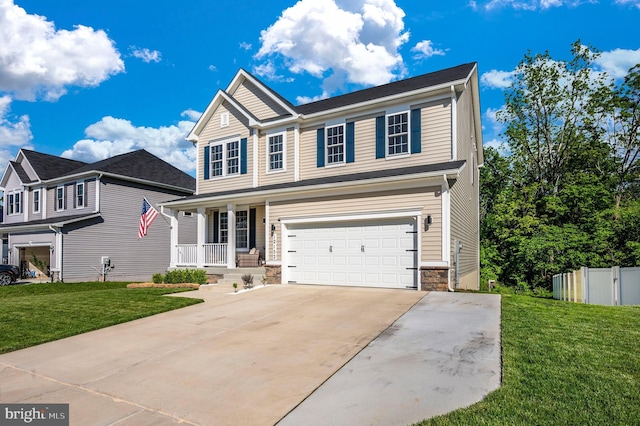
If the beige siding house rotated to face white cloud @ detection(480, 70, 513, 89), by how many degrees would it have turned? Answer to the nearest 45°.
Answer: approximately 180°

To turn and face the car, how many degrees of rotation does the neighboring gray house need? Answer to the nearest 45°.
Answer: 0° — it already faces it

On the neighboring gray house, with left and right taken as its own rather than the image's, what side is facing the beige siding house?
left

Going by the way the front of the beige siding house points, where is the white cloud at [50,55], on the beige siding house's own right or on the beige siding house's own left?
on the beige siding house's own right

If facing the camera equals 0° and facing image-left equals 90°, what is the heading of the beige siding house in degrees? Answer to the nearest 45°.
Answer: approximately 45°

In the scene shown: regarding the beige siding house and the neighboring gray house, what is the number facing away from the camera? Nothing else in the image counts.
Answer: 0

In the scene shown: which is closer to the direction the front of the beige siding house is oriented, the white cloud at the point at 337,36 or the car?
the car

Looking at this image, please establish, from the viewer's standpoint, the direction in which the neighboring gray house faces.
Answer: facing the viewer and to the left of the viewer

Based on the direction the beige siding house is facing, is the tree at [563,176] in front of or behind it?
behind

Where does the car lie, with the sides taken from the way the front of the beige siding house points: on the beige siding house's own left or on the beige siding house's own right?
on the beige siding house's own right

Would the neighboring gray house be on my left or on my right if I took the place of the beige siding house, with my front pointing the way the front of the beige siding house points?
on my right
